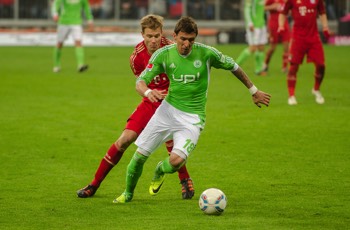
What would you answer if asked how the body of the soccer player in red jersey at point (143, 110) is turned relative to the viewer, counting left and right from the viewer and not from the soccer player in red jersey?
facing the viewer and to the right of the viewer

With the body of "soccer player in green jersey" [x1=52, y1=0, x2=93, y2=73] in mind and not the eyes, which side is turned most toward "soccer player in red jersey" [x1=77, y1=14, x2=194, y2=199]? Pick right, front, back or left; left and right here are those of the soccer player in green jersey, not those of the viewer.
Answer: front

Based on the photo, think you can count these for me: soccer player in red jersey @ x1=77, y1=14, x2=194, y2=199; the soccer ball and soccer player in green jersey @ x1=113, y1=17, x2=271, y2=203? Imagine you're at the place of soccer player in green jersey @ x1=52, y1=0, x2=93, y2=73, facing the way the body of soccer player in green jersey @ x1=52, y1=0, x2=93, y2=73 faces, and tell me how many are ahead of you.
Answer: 3

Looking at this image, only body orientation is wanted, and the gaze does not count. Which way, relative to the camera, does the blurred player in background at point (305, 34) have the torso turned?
toward the camera

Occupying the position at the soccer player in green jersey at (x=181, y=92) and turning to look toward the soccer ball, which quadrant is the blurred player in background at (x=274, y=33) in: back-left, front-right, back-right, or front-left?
back-left

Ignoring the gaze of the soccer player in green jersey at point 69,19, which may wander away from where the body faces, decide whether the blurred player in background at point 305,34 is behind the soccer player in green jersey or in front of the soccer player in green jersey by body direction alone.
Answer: in front

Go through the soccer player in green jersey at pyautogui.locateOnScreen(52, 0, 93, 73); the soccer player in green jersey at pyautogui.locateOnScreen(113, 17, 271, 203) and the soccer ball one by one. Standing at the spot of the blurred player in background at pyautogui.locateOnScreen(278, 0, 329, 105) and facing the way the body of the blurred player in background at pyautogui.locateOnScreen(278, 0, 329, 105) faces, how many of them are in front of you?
2

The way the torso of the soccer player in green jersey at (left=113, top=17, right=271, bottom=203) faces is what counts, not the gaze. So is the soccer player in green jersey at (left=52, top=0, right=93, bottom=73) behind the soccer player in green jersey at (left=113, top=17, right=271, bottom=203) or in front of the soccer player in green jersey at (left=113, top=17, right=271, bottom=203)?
behind

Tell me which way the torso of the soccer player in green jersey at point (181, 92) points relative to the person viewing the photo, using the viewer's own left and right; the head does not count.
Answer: facing the viewer

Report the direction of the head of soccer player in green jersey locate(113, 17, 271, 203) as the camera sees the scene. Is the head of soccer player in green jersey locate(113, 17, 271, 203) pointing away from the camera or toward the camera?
toward the camera

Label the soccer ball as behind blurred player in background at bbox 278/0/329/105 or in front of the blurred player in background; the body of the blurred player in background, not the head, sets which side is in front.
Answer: in front

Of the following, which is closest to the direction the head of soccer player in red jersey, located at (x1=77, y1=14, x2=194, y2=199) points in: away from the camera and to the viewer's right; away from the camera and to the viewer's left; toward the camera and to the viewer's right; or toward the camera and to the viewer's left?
toward the camera and to the viewer's right

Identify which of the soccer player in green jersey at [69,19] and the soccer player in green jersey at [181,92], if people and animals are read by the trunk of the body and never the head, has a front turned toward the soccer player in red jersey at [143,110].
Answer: the soccer player in green jersey at [69,19]

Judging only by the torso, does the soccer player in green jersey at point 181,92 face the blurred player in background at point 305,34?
no

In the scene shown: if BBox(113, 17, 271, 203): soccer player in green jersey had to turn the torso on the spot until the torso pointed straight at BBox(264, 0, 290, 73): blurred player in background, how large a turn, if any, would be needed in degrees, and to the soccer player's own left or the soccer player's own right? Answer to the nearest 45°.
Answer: approximately 180°

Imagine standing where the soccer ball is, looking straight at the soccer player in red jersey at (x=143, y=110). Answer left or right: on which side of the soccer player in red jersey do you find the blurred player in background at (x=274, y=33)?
right

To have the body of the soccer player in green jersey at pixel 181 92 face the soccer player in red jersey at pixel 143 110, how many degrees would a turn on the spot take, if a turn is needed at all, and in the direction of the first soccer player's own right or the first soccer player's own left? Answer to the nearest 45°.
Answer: approximately 135° to the first soccer player's own right
